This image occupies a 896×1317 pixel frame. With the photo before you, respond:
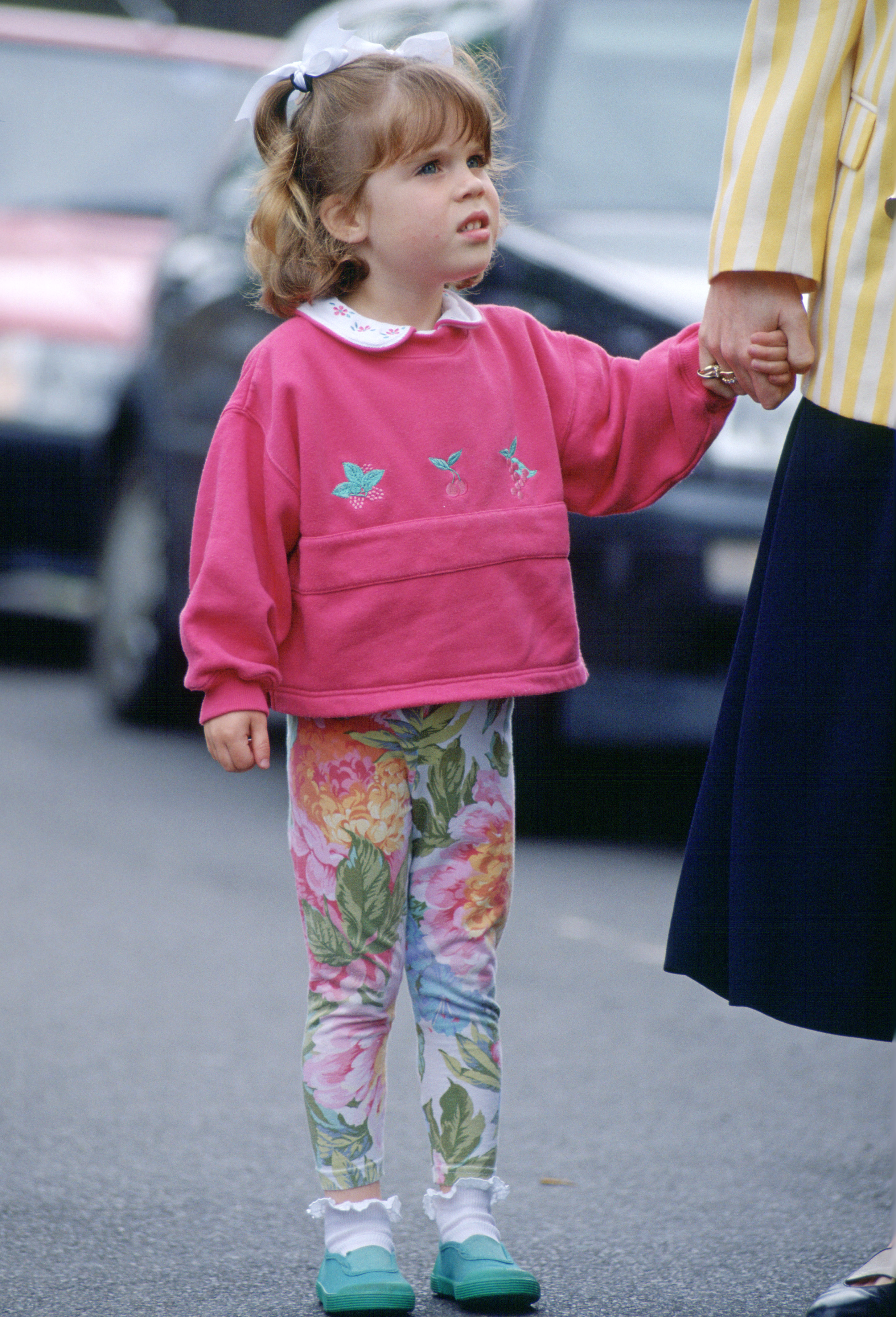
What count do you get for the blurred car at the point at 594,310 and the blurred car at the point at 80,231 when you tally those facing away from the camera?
0

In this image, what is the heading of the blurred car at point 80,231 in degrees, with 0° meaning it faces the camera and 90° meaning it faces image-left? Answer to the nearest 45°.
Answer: approximately 0°

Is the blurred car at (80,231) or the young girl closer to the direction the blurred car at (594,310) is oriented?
the young girl

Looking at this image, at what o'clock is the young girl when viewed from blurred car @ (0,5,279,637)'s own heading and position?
The young girl is roughly at 12 o'clock from the blurred car.

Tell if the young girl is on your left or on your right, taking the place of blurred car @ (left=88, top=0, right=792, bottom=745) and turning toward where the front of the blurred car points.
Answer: on your right

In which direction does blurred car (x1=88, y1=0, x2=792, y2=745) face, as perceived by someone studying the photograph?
facing the viewer and to the right of the viewer

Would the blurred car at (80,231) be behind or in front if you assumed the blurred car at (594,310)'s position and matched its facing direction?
behind
